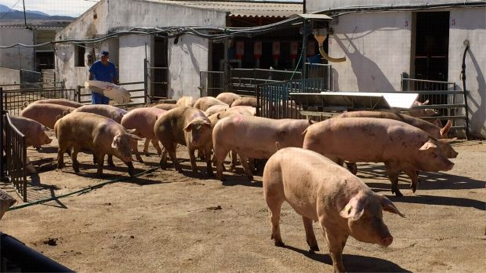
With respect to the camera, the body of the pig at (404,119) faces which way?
to the viewer's right

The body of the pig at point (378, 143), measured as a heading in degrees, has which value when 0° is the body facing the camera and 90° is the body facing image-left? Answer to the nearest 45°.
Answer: approximately 270°

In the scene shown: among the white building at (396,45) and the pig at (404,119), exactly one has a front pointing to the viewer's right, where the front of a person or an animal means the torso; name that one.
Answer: the pig

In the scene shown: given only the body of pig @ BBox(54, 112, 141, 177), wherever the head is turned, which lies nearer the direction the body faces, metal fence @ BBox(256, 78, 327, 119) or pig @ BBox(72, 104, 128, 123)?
the metal fence

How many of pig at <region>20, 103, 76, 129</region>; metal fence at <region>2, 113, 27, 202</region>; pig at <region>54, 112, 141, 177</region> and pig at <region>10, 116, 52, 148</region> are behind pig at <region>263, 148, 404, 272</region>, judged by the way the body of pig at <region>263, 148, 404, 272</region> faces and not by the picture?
4
